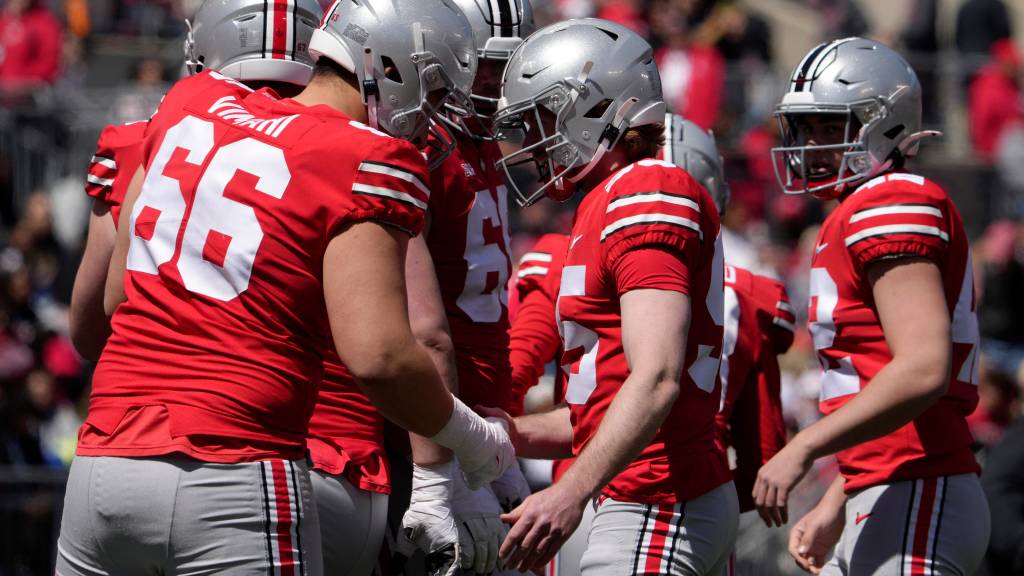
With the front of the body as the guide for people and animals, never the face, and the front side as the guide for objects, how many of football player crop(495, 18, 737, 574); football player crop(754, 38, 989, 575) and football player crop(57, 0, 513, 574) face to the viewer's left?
2

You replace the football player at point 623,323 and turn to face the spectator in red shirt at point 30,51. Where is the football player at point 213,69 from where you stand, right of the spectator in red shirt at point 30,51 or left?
left

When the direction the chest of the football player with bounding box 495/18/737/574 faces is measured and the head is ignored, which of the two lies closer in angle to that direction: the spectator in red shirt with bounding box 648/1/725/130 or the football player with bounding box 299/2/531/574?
the football player

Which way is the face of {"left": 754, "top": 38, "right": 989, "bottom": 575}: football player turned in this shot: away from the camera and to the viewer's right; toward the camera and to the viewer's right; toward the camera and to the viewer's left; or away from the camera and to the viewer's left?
toward the camera and to the viewer's left

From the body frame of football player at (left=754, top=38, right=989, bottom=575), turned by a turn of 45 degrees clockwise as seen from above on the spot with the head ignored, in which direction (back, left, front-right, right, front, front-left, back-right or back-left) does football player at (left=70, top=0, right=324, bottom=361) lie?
front-left

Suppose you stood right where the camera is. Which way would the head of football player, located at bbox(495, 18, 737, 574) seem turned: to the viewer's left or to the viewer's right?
to the viewer's left

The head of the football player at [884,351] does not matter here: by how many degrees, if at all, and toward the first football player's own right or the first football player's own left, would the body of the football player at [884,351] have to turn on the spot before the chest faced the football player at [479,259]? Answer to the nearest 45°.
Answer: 0° — they already face them

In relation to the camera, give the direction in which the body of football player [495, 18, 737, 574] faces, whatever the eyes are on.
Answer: to the viewer's left

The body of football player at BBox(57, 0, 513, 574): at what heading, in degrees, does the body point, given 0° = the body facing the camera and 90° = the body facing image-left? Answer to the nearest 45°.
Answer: approximately 225°

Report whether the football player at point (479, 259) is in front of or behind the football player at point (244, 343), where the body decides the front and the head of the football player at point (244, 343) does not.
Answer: in front

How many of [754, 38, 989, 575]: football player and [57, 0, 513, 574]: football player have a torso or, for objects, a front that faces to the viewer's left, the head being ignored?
1

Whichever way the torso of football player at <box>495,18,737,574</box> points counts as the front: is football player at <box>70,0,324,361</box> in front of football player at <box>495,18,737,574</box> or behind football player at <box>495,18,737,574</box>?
in front

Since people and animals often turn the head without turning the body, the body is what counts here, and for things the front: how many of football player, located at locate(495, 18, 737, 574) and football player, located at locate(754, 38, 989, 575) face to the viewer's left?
2

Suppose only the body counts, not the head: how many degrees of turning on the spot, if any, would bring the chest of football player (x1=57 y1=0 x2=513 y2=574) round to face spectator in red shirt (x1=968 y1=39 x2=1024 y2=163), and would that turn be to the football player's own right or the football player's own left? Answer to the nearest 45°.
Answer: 0° — they already face them
